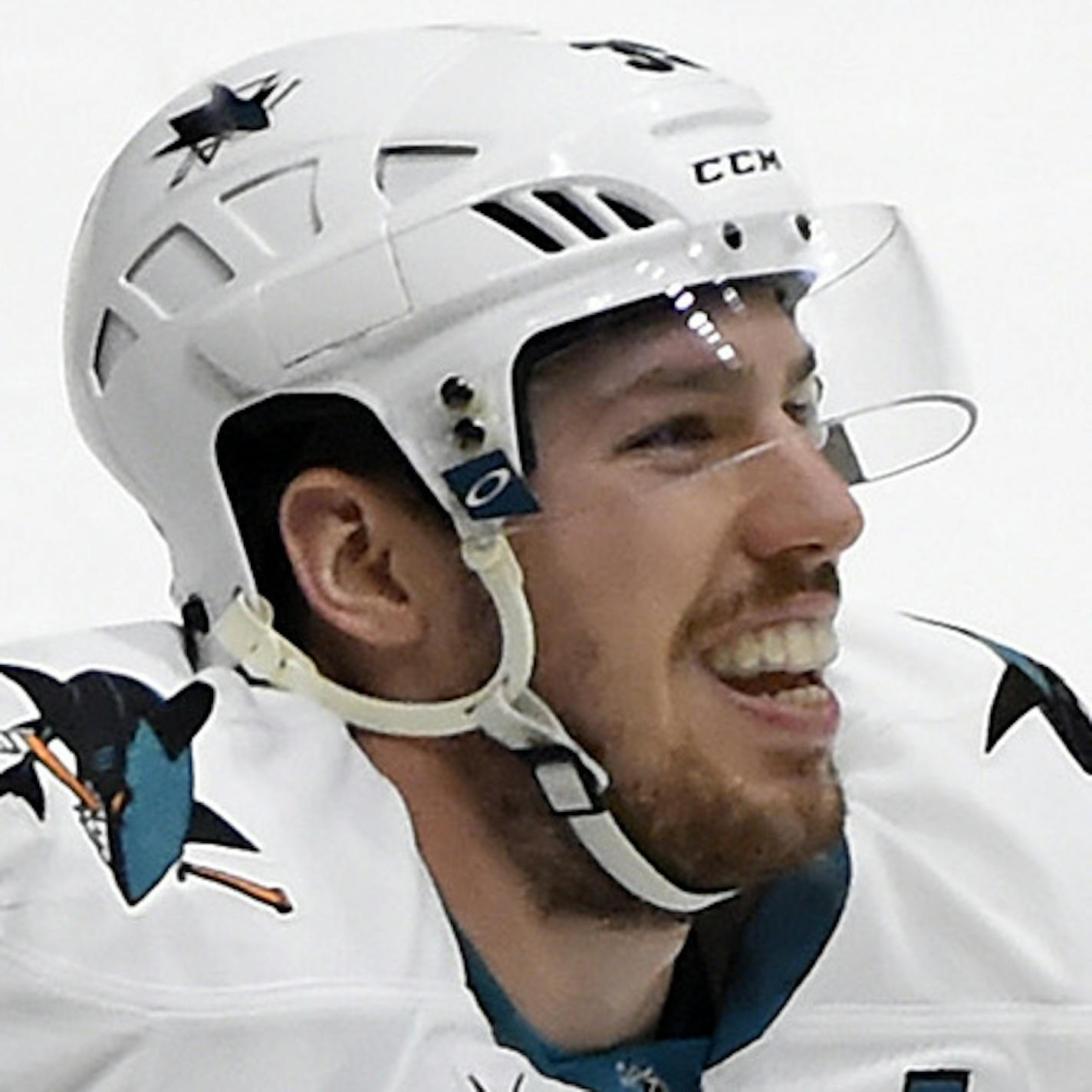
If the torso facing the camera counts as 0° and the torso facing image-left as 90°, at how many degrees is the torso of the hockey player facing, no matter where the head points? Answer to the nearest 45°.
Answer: approximately 315°
